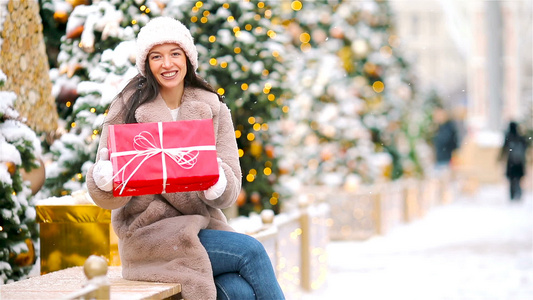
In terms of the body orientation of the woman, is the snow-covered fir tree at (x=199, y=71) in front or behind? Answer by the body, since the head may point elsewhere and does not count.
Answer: behind

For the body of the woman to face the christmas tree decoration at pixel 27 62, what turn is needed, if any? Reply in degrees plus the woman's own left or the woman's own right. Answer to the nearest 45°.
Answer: approximately 135° to the woman's own right

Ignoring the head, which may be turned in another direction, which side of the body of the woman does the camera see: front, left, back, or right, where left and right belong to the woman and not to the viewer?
front

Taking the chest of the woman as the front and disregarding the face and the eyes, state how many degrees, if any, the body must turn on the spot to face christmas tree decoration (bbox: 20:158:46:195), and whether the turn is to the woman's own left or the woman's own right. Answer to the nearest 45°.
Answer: approximately 135° to the woman's own right

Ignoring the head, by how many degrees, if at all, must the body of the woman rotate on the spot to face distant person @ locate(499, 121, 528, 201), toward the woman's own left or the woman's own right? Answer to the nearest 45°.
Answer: approximately 135° to the woman's own left

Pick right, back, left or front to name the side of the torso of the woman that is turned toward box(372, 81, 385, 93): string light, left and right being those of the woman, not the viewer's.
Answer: back

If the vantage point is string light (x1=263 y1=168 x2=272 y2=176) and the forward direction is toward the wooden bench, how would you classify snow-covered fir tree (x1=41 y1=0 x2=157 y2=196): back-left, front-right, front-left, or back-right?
front-right

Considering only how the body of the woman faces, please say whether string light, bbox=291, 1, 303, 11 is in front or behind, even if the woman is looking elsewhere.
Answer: behind

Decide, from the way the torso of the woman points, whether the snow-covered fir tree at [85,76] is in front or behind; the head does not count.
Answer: behind
